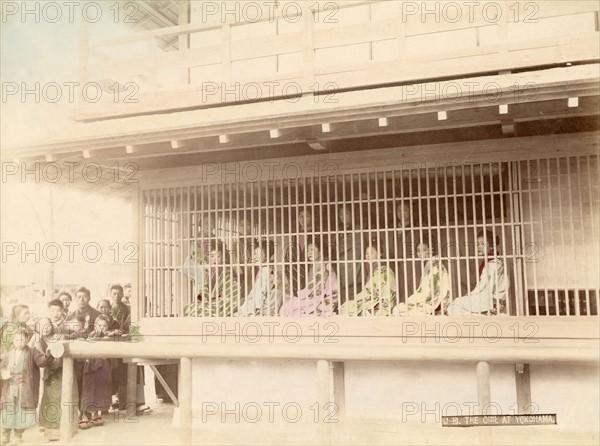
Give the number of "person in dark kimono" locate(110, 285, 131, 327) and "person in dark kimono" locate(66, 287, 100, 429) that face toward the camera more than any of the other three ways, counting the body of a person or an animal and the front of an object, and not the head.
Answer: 2

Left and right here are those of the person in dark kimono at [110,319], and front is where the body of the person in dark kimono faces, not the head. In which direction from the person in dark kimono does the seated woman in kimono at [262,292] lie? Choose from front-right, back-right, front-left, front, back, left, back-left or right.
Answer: front-left

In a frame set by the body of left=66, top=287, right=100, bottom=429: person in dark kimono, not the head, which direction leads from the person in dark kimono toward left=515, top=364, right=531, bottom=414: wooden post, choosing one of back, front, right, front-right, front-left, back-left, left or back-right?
front-left

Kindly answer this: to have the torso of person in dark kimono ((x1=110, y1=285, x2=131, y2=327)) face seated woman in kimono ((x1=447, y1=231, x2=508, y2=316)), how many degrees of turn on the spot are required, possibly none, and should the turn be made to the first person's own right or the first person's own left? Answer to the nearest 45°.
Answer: approximately 45° to the first person's own left

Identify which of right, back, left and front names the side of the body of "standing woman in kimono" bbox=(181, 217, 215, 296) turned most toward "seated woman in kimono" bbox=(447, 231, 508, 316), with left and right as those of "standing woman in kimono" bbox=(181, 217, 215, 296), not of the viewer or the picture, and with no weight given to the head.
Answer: left

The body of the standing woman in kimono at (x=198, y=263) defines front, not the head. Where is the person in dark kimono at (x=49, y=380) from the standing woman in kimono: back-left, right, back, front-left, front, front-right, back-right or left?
front-right

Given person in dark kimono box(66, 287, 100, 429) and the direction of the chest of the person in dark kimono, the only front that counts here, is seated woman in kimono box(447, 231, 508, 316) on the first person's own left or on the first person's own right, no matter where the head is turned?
on the first person's own left
